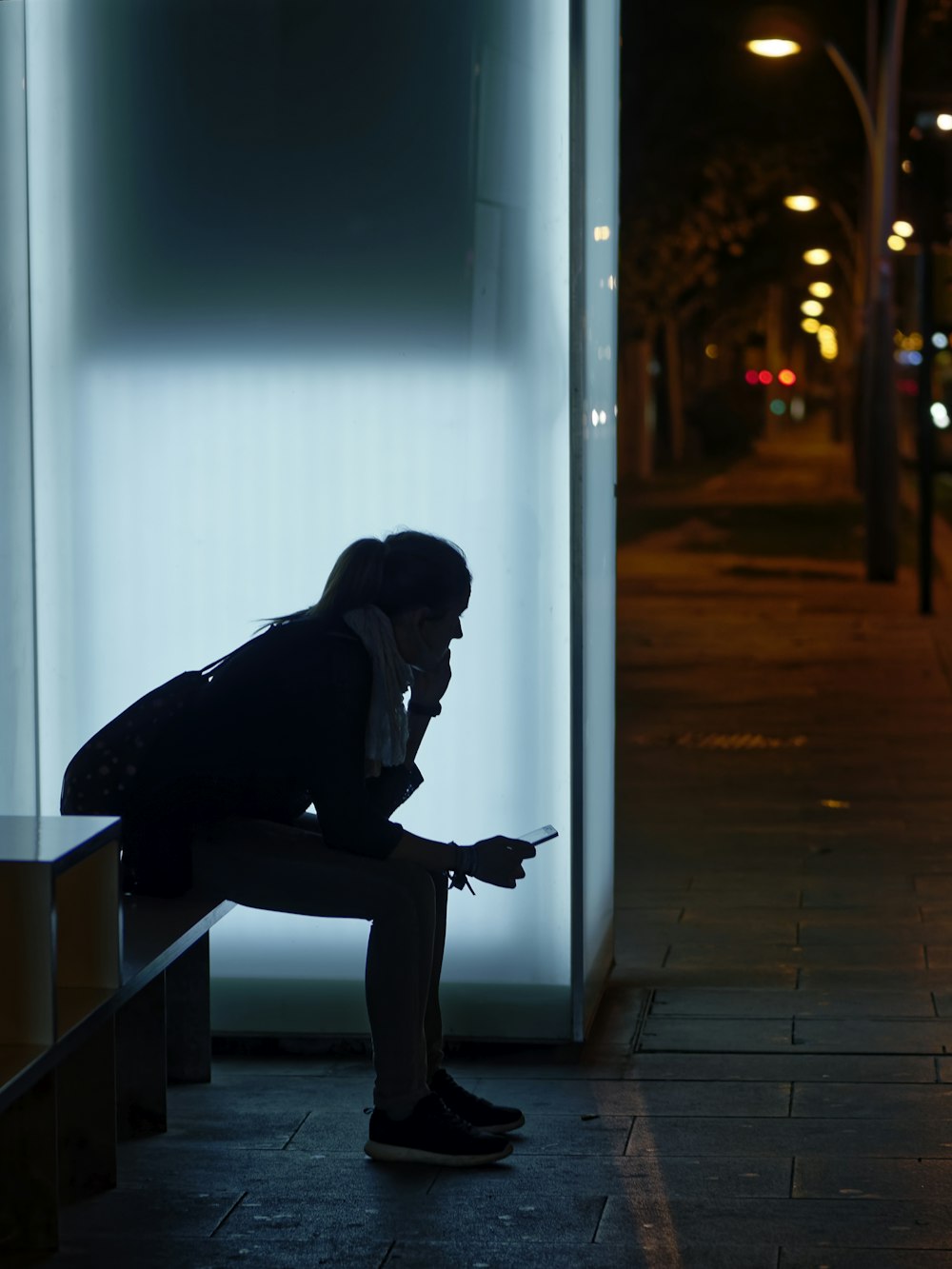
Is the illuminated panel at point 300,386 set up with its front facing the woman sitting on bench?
yes

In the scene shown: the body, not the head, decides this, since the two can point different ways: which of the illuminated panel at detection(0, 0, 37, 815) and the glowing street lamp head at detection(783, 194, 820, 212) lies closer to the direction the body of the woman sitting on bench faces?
the glowing street lamp head

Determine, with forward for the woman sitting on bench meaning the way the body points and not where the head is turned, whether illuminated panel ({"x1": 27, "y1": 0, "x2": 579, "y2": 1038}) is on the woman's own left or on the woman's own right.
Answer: on the woman's own left

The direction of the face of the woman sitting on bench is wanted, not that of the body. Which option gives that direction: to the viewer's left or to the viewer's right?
to the viewer's right

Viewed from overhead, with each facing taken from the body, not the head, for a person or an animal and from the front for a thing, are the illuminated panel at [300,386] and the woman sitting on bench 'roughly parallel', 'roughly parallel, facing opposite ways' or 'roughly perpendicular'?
roughly perpendicular

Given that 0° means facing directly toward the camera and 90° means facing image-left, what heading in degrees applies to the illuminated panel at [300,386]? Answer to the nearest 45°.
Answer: approximately 0°

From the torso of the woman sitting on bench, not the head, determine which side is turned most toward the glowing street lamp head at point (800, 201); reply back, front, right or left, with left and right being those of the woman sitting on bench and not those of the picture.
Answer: left

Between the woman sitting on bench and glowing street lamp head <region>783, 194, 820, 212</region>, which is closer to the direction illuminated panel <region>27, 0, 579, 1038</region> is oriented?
the woman sitting on bench

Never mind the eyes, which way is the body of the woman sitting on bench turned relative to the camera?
to the viewer's right

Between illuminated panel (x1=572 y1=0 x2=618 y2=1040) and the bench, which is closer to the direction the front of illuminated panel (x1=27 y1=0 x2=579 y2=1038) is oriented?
the bench

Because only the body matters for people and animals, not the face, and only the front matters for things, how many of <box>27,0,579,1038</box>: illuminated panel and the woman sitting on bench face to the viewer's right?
1

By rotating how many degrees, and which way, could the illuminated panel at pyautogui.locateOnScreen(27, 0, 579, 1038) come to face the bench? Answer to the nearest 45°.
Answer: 0° — it already faces it
